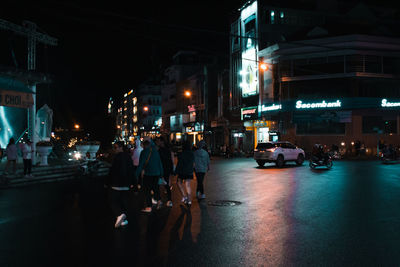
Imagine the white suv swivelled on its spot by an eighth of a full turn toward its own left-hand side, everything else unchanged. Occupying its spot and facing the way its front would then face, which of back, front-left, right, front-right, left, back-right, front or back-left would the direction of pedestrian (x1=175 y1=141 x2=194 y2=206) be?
back

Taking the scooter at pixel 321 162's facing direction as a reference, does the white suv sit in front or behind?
behind

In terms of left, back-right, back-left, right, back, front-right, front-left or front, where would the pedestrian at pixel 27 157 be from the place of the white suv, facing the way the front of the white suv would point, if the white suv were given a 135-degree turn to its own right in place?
front-right

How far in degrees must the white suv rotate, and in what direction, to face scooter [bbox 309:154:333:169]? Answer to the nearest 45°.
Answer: approximately 90° to its right

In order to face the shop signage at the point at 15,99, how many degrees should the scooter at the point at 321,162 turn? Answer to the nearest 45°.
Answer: approximately 135° to its right

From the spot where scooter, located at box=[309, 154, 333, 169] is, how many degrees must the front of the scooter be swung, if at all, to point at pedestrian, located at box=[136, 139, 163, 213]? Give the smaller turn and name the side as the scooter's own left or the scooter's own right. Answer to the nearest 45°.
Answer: approximately 90° to the scooter's own right

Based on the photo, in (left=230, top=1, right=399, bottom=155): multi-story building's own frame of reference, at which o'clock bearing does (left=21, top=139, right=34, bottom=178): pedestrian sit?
The pedestrian is roughly at 1 o'clock from the multi-story building.

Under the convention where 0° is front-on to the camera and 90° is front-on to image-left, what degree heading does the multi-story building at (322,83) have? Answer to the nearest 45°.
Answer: approximately 0°

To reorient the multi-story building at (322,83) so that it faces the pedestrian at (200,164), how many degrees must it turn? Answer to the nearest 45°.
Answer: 0° — it already faces them

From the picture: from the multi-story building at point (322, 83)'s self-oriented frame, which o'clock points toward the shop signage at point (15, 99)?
The shop signage is roughly at 1 o'clock from the multi-story building.
